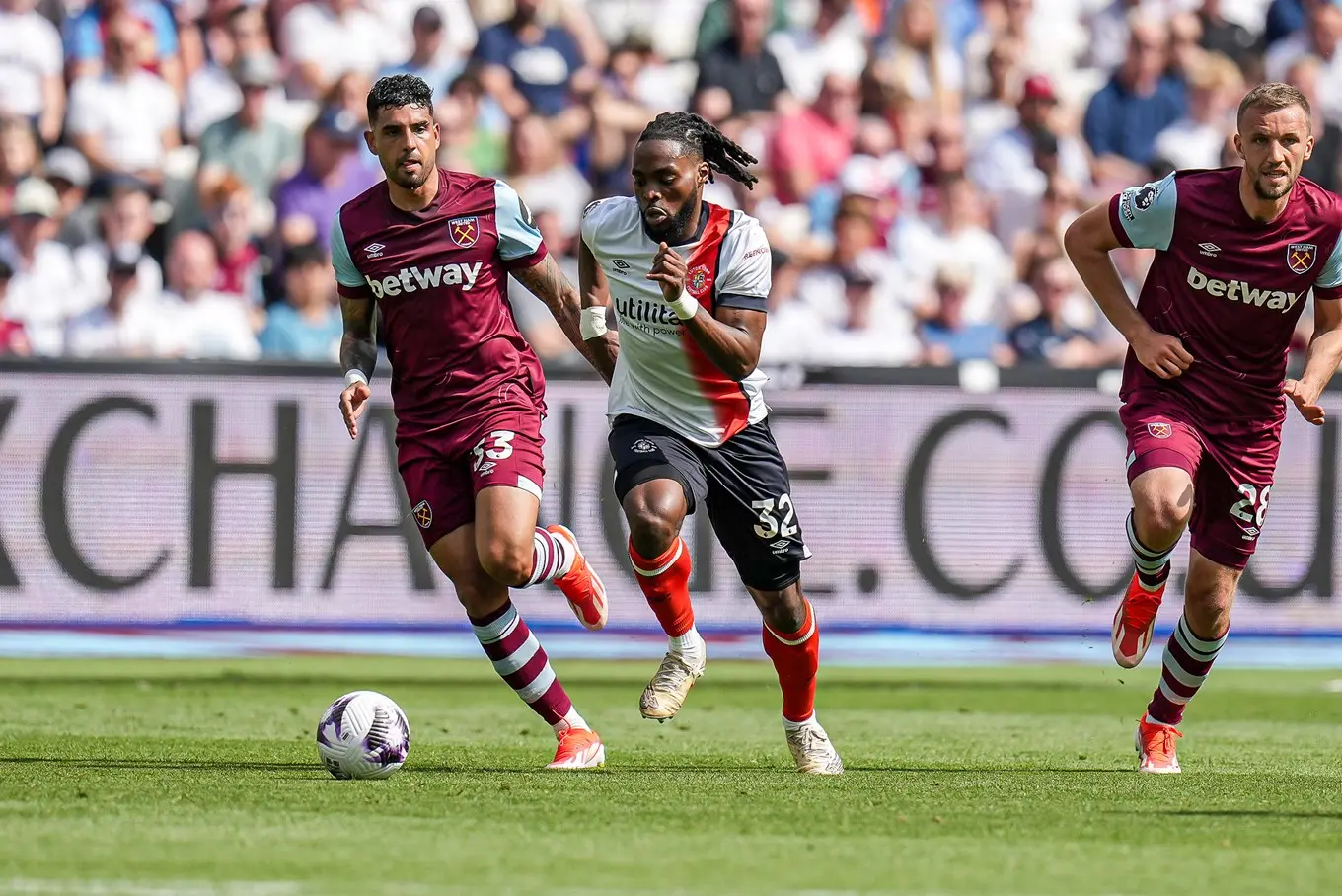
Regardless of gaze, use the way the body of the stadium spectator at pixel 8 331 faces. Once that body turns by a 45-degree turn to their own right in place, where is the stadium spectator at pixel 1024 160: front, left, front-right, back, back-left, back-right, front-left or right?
back-left

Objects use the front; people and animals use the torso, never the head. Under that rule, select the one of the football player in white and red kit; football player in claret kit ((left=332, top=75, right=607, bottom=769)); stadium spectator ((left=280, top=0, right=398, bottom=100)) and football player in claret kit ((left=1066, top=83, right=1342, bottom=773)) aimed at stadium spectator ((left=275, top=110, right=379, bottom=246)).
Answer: stadium spectator ((left=280, top=0, right=398, bottom=100))

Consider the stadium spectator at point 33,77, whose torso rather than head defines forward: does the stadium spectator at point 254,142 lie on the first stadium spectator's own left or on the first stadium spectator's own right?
on the first stadium spectator's own left

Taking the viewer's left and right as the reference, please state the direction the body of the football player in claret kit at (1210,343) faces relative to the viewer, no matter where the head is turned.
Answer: facing the viewer

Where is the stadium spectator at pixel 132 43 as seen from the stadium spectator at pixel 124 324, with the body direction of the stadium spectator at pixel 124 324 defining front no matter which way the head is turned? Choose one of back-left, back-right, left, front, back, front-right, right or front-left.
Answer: back

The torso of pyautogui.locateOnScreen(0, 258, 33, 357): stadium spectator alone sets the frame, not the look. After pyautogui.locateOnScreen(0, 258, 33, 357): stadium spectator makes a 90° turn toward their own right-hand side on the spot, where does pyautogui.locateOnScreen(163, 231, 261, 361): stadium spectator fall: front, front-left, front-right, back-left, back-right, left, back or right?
back

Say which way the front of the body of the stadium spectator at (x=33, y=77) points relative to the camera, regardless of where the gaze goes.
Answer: toward the camera

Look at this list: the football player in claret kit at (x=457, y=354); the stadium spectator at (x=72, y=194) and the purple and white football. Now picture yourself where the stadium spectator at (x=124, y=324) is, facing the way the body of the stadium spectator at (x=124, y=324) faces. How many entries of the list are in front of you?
2

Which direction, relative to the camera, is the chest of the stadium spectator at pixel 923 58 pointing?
toward the camera

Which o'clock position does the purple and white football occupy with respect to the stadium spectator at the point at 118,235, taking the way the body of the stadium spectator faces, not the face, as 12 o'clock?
The purple and white football is roughly at 12 o'clock from the stadium spectator.
